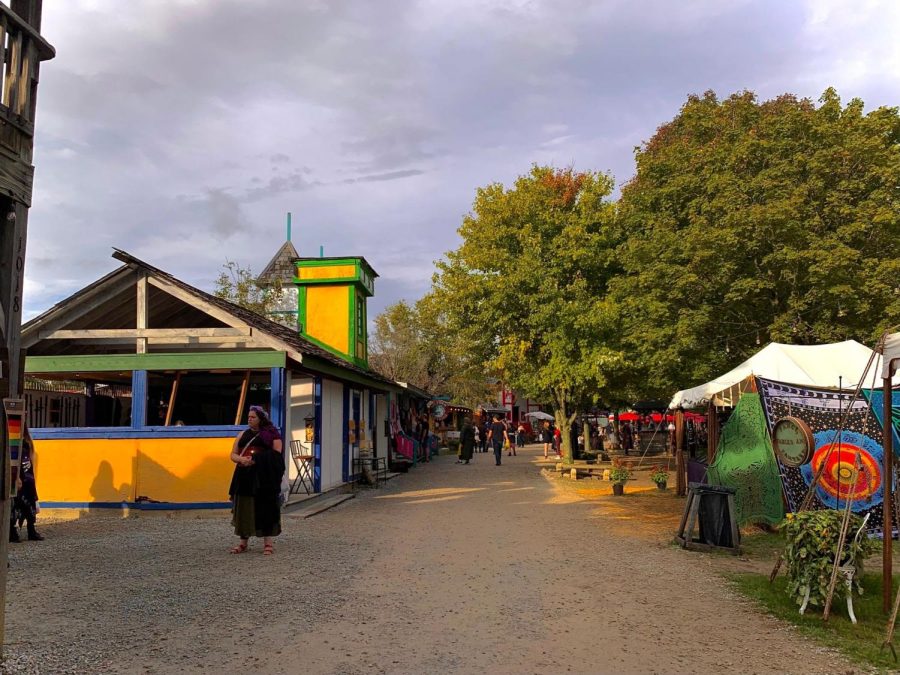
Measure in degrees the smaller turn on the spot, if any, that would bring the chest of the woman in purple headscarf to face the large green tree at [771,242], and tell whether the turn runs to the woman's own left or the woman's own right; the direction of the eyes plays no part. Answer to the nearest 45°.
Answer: approximately 135° to the woman's own left

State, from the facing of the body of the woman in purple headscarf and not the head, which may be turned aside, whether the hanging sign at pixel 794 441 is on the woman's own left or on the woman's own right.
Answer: on the woman's own left

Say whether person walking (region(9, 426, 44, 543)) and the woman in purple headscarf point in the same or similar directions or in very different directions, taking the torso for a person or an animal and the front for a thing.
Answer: very different directions

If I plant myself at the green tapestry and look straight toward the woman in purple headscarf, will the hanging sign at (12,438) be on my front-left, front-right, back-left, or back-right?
front-left

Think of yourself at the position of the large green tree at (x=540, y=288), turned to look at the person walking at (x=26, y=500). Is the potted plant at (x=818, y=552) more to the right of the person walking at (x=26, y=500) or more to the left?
left

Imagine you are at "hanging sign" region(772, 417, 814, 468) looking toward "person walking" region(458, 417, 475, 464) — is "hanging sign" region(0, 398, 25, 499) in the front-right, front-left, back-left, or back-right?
back-left

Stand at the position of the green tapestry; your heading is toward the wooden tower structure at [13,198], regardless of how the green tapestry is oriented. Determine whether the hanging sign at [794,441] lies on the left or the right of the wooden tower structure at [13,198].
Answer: left

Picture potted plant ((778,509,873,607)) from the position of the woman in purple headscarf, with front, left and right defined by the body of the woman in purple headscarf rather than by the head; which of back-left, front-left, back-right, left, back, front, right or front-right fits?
left

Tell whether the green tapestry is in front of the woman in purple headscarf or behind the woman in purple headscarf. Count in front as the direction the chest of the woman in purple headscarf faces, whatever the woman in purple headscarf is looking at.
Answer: behind

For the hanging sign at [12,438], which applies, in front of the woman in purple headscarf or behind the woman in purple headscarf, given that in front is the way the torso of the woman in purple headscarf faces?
in front

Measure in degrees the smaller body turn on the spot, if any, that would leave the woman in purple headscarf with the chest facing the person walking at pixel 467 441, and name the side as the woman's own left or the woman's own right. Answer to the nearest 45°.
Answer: approximately 180°

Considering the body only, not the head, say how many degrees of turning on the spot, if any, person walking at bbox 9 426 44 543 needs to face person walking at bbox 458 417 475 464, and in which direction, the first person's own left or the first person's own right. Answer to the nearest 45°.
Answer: approximately 45° to the first person's own left
